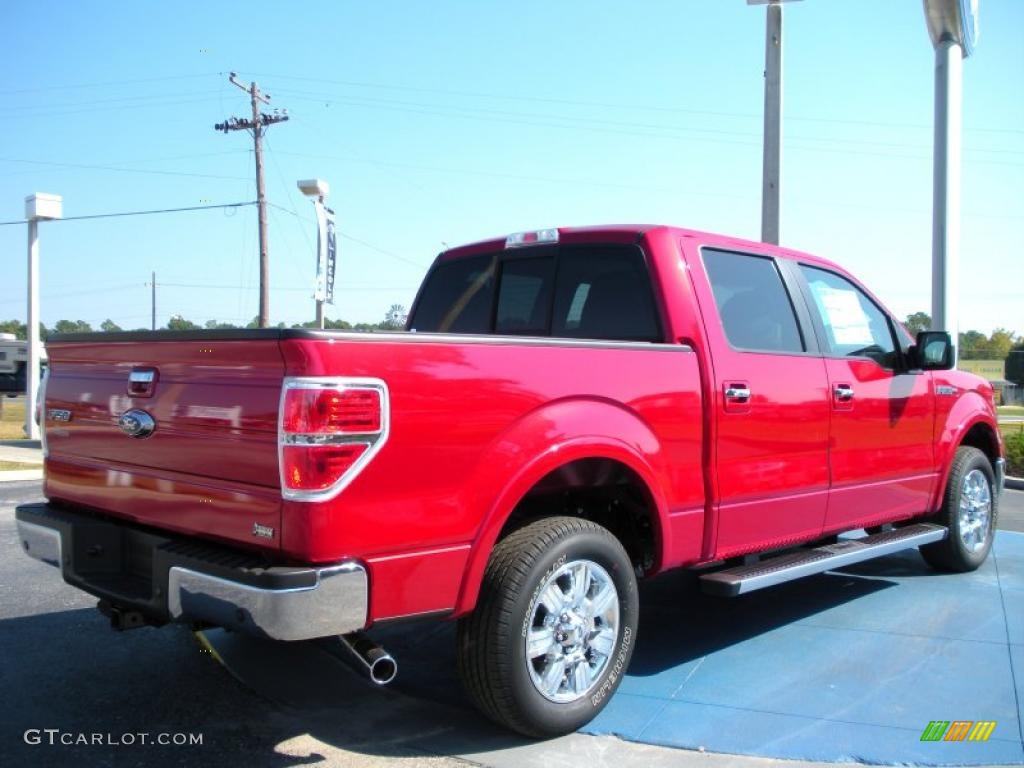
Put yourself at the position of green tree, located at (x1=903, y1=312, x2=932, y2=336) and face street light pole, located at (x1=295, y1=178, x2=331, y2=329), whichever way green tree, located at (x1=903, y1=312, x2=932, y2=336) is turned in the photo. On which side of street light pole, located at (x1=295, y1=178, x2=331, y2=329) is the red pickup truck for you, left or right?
left

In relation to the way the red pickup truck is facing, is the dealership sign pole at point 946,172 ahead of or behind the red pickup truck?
ahead

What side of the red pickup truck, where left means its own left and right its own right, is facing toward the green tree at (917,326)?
front

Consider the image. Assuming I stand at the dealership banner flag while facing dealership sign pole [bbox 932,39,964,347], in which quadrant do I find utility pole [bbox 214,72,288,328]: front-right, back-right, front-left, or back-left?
back-left

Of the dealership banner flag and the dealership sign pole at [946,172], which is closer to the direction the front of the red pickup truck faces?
the dealership sign pole

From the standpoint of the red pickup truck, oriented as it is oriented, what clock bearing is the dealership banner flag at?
The dealership banner flag is roughly at 10 o'clock from the red pickup truck.

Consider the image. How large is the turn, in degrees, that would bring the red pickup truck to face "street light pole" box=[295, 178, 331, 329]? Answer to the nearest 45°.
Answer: approximately 45° to its left

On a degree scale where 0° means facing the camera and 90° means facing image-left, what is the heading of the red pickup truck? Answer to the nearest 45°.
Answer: approximately 225°

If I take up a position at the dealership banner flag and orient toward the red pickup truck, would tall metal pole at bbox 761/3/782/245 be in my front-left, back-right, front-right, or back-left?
front-left
